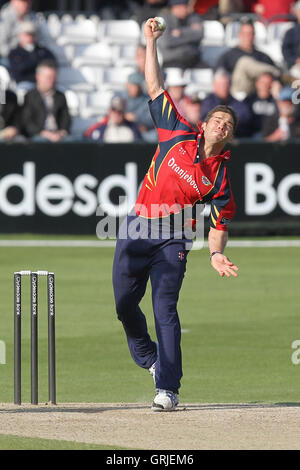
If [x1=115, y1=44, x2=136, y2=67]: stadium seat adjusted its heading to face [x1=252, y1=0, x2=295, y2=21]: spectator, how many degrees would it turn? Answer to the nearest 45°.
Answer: approximately 90° to its left

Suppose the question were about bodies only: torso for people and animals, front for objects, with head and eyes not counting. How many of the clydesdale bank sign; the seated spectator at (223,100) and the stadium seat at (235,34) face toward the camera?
3

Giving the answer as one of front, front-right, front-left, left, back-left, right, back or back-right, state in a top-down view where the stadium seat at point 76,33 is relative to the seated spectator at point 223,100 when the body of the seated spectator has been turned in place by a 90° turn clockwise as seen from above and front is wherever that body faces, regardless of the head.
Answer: front-right

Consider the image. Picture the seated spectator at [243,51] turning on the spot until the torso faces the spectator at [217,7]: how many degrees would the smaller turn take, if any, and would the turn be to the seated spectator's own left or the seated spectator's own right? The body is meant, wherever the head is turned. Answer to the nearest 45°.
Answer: approximately 180°

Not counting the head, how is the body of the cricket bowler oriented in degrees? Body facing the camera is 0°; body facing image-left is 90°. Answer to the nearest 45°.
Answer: approximately 315°

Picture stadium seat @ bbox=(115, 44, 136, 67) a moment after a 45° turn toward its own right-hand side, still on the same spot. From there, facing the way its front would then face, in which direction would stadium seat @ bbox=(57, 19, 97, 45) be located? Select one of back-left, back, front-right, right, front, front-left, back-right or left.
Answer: front-right

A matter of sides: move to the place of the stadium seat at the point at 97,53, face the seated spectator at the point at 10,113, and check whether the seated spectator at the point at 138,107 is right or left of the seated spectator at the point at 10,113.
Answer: left

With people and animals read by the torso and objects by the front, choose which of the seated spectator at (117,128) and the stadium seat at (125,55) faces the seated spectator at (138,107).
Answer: the stadium seat

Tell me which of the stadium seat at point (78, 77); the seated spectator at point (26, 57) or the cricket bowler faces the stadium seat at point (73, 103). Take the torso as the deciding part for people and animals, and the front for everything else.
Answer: the stadium seat at point (78, 77)

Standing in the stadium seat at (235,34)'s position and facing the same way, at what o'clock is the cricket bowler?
The cricket bowler is roughly at 12 o'clock from the stadium seat.

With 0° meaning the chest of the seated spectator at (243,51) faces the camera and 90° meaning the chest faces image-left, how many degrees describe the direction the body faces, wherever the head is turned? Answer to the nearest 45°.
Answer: approximately 0°
